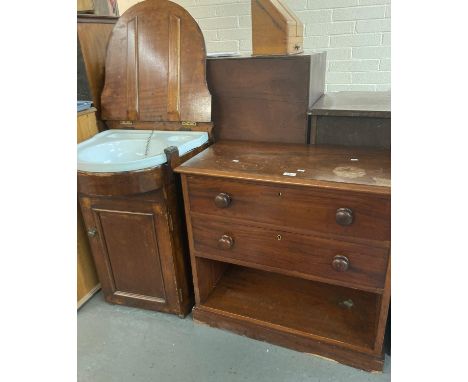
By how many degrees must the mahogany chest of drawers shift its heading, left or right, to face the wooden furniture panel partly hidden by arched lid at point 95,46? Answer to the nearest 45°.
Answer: approximately 135° to its right

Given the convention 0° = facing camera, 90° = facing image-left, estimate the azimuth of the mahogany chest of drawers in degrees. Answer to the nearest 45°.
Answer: approximately 0°
